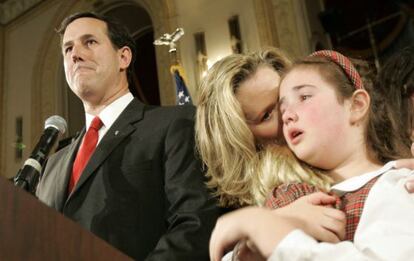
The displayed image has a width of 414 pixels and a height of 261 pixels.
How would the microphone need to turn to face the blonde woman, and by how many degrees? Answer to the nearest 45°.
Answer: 0° — it already faces them

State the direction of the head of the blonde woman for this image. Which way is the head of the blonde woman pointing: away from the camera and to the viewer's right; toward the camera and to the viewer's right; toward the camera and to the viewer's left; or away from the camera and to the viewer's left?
toward the camera and to the viewer's right

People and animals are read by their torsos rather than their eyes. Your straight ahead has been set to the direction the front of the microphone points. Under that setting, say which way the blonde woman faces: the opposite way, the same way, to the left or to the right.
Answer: to the right

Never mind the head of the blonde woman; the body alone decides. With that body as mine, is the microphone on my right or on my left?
on my right

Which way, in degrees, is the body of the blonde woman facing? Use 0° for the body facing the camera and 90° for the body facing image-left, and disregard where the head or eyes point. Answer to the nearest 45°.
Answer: approximately 315°

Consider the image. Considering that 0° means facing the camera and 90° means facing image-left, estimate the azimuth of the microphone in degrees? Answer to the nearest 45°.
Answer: approximately 270°
